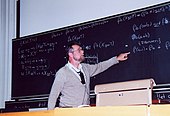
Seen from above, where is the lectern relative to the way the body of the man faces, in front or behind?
in front

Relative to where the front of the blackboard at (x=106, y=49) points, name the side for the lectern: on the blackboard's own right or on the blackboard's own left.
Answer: on the blackboard's own left

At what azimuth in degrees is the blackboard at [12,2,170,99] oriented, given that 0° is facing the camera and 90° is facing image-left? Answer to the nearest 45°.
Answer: approximately 45°
